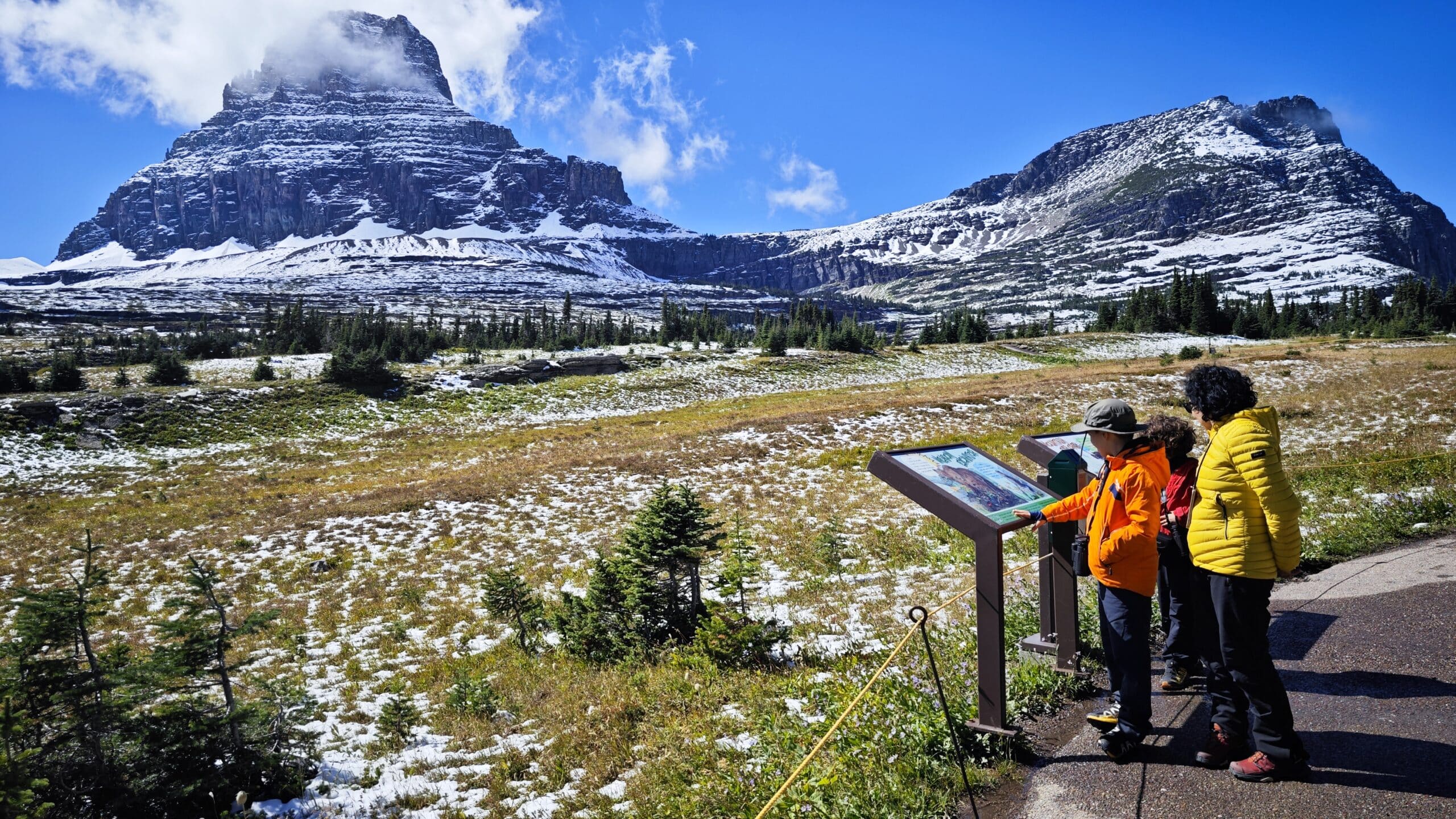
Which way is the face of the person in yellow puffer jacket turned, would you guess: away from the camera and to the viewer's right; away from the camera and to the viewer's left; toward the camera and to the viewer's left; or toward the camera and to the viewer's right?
away from the camera and to the viewer's left

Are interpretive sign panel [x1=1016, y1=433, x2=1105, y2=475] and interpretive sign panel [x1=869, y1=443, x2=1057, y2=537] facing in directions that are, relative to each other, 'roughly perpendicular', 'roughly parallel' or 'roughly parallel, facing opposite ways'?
roughly parallel

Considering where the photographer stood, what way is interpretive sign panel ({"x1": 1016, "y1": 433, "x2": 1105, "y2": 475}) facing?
facing the viewer and to the right of the viewer

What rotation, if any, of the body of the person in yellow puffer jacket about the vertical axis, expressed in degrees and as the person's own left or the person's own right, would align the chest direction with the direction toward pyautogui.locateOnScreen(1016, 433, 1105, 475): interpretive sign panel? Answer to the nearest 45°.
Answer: approximately 45° to the person's own right

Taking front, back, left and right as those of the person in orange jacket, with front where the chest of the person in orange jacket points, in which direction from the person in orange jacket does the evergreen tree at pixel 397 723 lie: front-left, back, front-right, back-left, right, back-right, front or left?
front

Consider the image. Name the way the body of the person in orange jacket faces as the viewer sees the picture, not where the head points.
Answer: to the viewer's left

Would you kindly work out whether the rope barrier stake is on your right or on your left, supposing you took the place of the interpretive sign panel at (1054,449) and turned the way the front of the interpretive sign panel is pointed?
on your right

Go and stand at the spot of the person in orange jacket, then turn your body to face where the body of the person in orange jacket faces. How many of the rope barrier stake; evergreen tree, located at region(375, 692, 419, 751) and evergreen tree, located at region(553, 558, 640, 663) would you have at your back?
0
